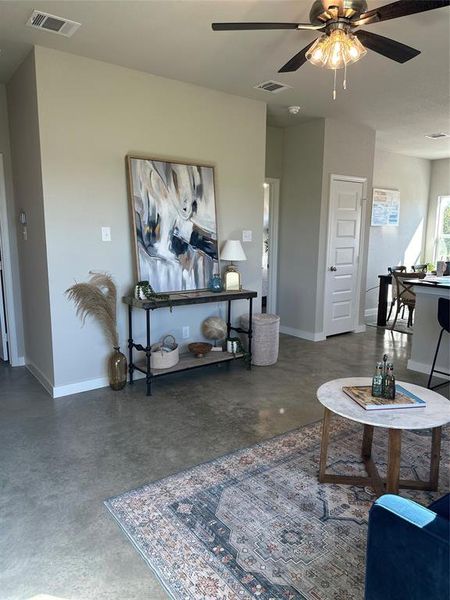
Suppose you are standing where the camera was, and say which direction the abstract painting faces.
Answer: facing the viewer and to the right of the viewer

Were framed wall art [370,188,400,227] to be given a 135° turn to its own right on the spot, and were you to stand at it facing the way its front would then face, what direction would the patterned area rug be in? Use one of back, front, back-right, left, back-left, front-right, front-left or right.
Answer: left

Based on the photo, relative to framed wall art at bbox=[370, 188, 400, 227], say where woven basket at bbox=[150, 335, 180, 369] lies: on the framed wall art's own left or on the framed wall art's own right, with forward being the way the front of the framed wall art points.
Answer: on the framed wall art's own right

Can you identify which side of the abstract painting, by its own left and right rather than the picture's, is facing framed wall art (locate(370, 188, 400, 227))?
left

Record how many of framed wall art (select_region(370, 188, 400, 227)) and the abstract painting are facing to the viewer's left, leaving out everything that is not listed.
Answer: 0

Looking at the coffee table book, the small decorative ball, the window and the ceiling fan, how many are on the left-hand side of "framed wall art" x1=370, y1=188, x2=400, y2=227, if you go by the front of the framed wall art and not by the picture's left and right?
1

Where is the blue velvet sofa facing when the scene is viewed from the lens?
facing away from the viewer and to the left of the viewer

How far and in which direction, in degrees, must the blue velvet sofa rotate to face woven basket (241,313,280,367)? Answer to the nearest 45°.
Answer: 0° — it already faces it

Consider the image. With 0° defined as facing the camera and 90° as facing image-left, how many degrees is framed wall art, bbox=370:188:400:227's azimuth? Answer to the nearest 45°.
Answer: approximately 315°

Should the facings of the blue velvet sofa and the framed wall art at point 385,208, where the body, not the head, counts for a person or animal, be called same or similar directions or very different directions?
very different directions

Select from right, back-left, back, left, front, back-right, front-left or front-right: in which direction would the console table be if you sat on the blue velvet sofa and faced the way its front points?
front

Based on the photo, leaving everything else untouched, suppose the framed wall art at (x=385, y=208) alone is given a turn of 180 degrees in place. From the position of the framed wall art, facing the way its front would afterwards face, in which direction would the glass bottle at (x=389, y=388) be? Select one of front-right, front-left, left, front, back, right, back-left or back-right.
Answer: back-left

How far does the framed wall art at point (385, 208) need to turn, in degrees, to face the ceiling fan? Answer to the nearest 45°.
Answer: approximately 45° to its right

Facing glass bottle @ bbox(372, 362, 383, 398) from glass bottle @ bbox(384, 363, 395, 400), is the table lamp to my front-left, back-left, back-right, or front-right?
front-right

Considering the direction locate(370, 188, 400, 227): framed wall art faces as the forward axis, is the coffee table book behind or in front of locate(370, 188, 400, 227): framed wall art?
in front
